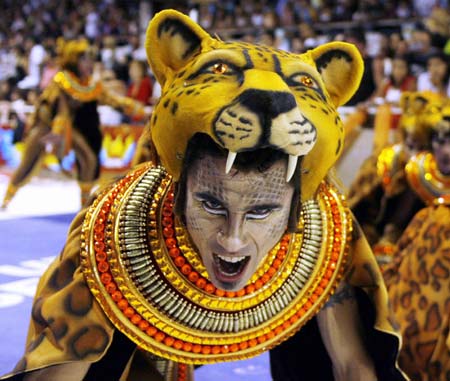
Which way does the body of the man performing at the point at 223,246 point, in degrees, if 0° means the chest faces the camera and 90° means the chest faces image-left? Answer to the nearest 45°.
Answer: approximately 0°
